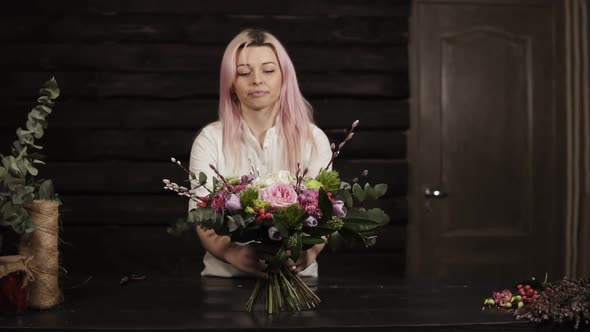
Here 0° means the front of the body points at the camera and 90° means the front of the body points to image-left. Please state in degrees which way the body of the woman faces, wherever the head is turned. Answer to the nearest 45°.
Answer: approximately 0°

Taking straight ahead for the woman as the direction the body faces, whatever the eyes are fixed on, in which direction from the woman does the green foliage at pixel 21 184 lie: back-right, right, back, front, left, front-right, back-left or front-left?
front-right

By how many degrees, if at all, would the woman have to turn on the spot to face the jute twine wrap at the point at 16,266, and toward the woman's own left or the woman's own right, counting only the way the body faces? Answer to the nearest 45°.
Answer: approximately 45° to the woman's own right

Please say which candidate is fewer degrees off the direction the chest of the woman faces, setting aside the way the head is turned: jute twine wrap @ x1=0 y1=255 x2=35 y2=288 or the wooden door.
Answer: the jute twine wrap

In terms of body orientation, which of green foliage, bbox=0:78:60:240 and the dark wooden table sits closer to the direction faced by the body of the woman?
the dark wooden table

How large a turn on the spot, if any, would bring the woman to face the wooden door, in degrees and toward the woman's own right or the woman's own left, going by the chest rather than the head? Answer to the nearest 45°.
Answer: approximately 135° to the woman's own left

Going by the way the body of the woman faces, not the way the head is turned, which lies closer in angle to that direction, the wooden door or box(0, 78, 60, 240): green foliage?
the green foliage

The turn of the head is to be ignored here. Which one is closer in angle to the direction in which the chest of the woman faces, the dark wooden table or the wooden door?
the dark wooden table

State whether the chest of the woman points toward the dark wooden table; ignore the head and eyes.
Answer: yes
